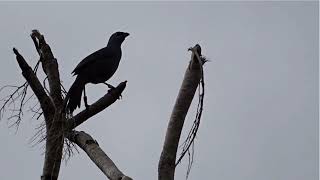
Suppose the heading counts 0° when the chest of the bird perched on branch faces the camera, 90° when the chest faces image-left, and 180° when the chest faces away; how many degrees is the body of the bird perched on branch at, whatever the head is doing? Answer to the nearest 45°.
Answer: approximately 270°
